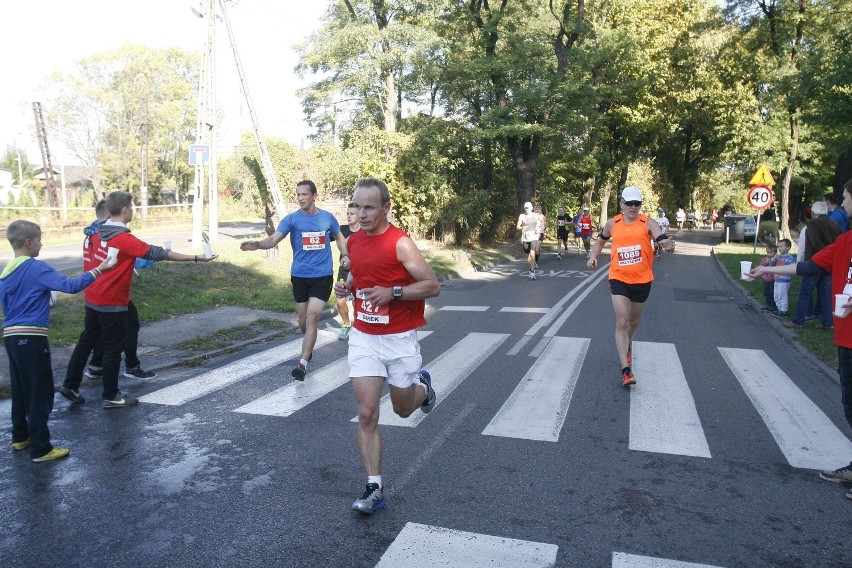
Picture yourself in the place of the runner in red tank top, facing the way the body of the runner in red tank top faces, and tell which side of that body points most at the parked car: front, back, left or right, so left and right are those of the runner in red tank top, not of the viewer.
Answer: back

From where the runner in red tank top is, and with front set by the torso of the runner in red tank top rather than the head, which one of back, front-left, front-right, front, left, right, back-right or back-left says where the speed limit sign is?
back

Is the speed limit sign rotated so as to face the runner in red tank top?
yes

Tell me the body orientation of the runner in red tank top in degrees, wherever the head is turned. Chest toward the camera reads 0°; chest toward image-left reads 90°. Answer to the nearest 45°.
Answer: approximately 45°

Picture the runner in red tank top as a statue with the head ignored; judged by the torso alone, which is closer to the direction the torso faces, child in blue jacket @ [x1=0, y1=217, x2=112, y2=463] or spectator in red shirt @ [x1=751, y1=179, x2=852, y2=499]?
the child in blue jacket

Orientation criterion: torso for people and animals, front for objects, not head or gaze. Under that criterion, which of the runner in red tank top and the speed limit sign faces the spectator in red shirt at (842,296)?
the speed limit sign

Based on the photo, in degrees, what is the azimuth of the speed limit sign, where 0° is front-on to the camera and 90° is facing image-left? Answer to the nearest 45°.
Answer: approximately 0°

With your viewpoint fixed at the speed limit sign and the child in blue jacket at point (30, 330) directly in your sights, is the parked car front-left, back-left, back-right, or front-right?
back-right

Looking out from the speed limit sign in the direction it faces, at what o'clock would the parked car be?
The parked car is roughly at 6 o'clock from the speed limit sign.

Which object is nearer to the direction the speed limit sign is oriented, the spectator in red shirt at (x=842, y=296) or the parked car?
the spectator in red shirt

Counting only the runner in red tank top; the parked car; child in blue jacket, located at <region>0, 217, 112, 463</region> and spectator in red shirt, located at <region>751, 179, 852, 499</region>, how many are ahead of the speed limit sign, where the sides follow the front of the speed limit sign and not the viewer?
3
